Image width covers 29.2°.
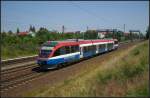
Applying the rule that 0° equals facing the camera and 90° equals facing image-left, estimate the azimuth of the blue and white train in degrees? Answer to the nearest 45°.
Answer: approximately 45°
